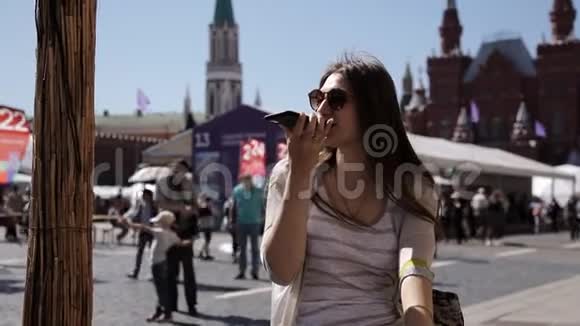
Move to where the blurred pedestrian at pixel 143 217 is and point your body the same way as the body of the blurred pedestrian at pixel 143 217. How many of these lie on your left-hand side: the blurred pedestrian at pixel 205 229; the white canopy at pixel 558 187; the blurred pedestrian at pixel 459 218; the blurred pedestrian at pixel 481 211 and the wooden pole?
1

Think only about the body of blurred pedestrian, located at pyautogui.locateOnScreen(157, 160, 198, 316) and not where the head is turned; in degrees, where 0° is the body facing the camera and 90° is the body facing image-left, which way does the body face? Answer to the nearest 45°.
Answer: approximately 45°

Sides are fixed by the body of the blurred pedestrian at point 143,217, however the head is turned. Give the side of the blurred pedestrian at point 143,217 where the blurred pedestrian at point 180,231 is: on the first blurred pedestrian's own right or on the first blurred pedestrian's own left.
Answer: on the first blurred pedestrian's own left

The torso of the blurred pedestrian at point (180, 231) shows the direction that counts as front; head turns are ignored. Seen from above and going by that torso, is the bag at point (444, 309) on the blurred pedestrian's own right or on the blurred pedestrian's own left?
on the blurred pedestrian's own left

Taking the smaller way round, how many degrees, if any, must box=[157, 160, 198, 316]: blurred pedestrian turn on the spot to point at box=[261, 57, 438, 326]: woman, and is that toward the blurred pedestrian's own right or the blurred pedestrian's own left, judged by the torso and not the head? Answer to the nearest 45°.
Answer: approximately 45° to the blurred pedestrian's own left

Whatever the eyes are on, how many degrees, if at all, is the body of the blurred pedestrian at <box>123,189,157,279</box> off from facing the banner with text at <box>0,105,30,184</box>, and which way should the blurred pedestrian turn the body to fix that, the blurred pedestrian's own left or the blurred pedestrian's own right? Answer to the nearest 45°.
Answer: approximately 45° to the blurred pedestrian's own right

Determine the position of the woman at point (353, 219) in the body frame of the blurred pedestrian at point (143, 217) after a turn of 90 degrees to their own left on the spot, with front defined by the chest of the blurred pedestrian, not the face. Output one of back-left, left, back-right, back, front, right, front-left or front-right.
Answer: front

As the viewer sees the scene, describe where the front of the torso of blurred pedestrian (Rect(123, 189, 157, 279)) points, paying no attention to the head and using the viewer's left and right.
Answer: facing to the left of the viewer

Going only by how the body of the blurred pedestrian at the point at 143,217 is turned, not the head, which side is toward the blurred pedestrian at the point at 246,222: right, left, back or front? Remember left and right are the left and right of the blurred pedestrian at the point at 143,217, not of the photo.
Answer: back

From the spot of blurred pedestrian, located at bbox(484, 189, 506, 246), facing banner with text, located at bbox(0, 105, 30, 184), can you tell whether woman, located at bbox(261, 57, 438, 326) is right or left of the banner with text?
left

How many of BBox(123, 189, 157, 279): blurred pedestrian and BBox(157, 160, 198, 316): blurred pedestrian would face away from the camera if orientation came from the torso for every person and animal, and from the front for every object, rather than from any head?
0

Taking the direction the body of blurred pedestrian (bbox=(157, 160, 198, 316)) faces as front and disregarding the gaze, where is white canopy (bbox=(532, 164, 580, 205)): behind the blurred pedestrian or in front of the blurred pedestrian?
behind
